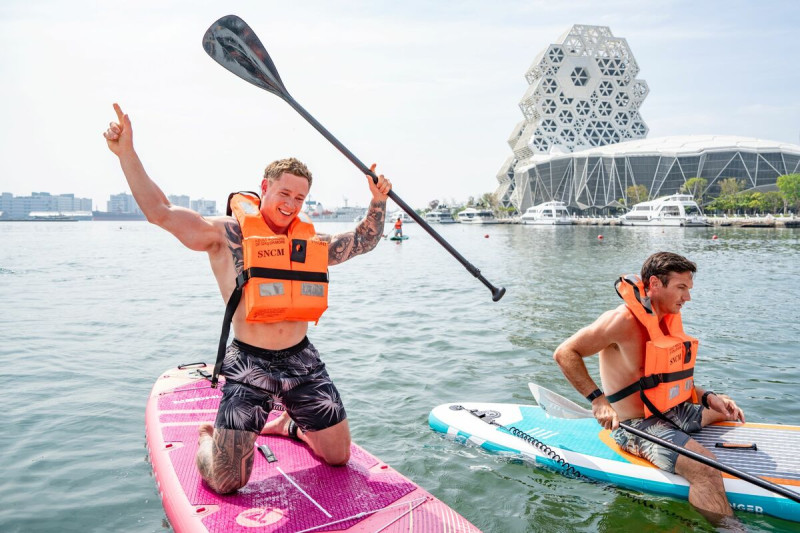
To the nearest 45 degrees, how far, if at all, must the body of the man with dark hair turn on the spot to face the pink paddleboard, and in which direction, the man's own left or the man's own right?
approximately 90° to the man's own right

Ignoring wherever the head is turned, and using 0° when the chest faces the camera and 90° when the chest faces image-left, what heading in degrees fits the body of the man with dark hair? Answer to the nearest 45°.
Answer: approximately 315°

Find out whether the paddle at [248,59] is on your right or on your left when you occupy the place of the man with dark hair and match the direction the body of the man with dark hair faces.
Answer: on your right
